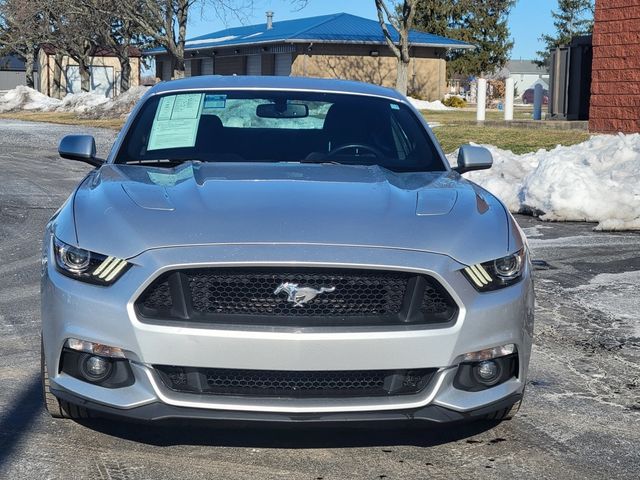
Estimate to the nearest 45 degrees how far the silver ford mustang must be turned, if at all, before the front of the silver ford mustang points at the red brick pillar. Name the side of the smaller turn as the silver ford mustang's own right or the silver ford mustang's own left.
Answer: approximately 180°

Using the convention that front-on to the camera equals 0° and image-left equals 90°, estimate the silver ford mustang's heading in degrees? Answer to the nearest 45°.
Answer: approximately 0°

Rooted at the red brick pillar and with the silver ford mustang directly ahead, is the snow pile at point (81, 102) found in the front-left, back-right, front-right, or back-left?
back-right

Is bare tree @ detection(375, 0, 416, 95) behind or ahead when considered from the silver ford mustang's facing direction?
behind

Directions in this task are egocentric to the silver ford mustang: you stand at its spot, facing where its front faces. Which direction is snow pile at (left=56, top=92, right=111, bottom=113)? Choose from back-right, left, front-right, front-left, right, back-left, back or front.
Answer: back
